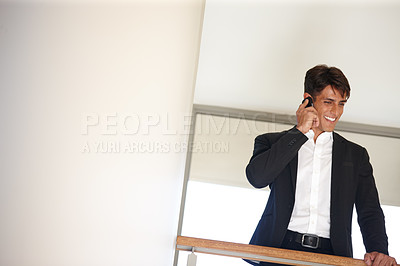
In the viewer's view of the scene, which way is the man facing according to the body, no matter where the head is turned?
toward the camera
